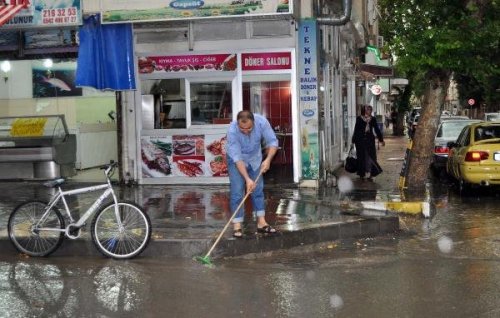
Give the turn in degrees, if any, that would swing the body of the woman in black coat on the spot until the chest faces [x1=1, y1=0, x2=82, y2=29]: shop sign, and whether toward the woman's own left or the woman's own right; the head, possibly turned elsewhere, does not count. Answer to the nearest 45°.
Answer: approximately 45° to the woman's own right

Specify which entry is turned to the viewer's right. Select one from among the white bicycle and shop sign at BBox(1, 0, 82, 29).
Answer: the white bicycle

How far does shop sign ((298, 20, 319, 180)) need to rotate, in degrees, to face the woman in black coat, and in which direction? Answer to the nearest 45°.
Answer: approximately 135° to its left

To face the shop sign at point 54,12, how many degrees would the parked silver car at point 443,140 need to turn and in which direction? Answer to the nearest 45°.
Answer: approximately 135° to its left

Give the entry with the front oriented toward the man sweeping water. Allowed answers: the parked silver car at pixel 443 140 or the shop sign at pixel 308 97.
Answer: the shop sign

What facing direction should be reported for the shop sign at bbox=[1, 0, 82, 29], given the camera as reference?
facing the viewer

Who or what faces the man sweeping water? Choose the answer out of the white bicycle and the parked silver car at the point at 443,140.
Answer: the white bicycle

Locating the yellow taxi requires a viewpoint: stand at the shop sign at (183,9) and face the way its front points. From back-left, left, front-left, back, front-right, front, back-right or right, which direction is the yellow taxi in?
left

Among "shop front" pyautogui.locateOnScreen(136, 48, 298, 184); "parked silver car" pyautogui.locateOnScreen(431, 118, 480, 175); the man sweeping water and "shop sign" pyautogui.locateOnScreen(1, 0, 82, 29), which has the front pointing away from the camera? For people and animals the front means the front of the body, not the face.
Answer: the parked silver car

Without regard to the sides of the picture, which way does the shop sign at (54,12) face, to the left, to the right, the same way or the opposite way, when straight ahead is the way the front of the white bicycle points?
to the right

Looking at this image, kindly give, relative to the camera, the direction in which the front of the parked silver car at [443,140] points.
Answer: facing away from the viewer

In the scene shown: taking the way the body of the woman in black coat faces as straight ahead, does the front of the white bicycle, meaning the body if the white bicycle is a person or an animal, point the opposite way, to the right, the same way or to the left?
to the left

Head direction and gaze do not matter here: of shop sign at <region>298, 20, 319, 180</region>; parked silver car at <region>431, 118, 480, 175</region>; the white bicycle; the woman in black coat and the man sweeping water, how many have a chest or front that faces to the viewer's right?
1

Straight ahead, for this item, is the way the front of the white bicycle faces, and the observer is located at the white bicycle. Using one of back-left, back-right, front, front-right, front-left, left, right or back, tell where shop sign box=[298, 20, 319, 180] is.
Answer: front-left

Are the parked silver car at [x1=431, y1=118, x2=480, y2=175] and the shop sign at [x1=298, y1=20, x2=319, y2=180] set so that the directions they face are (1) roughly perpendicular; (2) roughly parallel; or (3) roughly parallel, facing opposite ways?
roughly parallel, facing opposite ways

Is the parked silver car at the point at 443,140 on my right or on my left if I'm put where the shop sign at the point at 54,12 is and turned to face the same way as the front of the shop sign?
on my left

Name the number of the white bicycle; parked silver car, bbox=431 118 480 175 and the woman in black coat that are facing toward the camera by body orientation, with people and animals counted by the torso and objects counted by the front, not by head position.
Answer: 1
